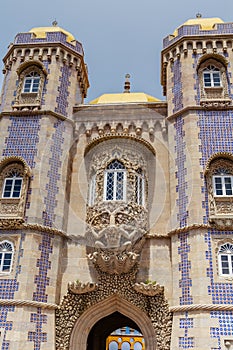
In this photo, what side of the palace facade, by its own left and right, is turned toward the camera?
front
